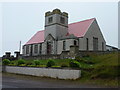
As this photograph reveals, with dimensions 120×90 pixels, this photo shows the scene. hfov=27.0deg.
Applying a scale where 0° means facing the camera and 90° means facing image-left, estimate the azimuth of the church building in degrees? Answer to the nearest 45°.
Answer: approximately 45°

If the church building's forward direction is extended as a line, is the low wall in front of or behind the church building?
in front
